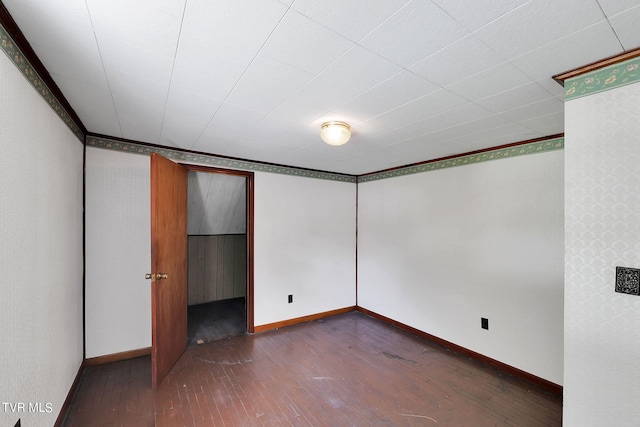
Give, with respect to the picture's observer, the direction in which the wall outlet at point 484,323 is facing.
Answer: facing the viewer and to the left of the viewer

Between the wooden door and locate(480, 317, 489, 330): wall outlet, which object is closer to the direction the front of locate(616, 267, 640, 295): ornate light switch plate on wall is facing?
the wooden door

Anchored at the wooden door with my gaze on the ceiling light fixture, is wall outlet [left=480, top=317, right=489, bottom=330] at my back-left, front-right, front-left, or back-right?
front-left

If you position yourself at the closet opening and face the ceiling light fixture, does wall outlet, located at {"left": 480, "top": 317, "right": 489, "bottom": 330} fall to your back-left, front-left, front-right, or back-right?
front-left

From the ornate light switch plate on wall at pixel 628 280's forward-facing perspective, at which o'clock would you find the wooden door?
The wooden door is roughly at 2 o'clock from the ornate light switch plate on wall.

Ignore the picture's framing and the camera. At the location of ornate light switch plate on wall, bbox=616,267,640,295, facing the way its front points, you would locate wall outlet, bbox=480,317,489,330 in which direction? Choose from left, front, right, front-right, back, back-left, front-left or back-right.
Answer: back-right

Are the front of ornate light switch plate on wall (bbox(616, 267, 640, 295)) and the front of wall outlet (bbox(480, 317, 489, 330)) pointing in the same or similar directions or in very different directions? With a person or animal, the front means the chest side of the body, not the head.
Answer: same or similar directions

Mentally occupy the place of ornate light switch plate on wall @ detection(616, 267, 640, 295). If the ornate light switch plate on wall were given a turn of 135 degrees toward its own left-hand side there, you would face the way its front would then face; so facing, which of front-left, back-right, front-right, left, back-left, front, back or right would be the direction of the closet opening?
back-left

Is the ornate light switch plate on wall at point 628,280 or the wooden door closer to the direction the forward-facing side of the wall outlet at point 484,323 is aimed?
the wooden door

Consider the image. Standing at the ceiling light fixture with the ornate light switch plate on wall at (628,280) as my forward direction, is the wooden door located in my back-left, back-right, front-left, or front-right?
back-right

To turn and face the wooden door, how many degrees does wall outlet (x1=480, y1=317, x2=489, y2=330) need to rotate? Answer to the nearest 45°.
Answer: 0° — it already faces it

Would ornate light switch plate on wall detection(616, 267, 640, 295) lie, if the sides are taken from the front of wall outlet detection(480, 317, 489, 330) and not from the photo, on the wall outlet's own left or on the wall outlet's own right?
on the wall outlet's own left

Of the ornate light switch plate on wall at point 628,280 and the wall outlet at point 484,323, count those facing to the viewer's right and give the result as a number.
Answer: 0
